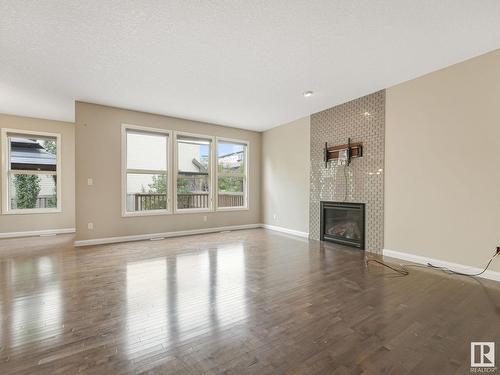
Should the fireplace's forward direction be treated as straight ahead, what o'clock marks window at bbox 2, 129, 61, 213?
The window is roughly at 1 o'clock from the fireplace.

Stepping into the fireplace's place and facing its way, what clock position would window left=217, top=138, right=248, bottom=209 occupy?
The window is roughly at 2 o'clock from the fireplace.

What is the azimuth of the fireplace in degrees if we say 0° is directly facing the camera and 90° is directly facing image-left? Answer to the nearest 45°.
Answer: approximately 45°

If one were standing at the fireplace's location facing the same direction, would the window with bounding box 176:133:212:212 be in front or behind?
in front

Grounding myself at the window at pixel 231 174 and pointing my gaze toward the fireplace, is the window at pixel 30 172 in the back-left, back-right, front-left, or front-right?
back-right

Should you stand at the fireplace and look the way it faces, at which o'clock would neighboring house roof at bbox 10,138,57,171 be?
The neighboring house roof is roughly at 1 o'clock from the fireplace.

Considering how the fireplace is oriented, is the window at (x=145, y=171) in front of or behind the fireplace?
in front
